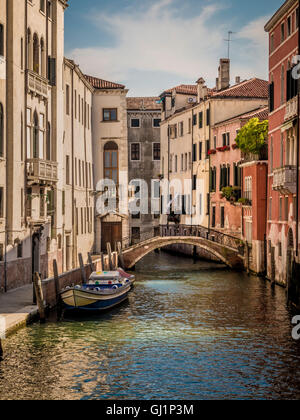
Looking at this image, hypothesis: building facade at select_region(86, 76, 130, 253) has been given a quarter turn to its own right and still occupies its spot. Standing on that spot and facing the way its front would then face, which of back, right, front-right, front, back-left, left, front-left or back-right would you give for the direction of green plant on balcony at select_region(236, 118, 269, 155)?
back-left

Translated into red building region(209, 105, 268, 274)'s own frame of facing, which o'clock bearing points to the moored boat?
The moored boat is roughly at 11 o'clock from the red building.

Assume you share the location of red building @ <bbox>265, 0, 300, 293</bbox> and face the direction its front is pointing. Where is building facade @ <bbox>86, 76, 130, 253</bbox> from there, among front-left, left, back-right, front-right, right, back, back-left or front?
front-right

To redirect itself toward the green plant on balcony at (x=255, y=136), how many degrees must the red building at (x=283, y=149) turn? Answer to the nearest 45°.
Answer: approximately 90° to its right

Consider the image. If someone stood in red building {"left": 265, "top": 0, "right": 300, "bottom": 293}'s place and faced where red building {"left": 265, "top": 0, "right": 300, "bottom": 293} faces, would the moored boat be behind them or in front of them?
in front

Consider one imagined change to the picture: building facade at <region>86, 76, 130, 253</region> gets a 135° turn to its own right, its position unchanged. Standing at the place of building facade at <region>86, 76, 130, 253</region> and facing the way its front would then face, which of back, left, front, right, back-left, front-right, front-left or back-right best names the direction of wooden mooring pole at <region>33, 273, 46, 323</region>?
back-left

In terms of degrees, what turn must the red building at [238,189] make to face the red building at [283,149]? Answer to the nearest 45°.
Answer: approximately 45° to its left

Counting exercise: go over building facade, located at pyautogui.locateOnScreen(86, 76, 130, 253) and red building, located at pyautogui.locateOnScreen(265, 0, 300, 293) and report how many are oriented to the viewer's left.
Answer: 1

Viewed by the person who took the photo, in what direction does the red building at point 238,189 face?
facing the viewer and to the left of the viewer

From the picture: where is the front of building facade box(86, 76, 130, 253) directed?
toward the camera

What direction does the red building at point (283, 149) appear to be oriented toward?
to the viewer's left

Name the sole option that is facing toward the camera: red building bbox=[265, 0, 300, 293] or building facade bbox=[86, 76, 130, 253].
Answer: the building facade
